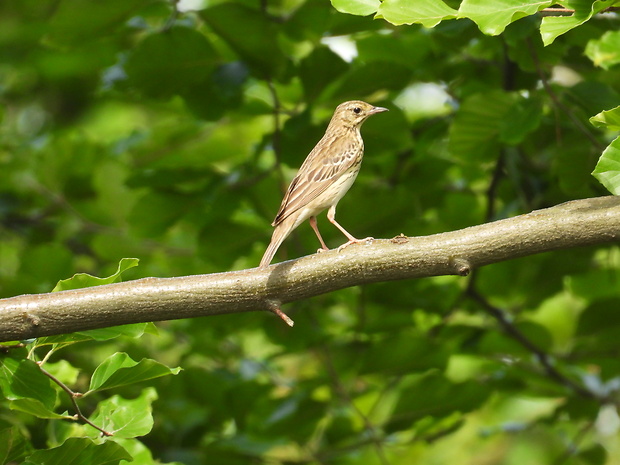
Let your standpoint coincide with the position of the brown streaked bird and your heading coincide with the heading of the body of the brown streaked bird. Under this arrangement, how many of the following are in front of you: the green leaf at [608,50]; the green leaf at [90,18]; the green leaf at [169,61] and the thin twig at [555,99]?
2

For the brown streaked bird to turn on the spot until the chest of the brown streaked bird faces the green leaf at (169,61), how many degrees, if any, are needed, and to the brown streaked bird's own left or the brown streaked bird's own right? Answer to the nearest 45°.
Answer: approximately 135° to the brown streaked bird's own left

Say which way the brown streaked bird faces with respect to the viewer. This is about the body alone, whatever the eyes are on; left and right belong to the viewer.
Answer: facing to the right of the viewer

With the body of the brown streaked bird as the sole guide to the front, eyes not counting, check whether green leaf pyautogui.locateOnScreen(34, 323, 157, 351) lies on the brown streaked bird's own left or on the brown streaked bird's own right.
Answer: on the brown streaked bird's own right

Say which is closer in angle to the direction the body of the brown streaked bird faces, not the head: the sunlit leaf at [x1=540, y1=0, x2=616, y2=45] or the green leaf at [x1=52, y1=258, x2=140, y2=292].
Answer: the sunlit leaf

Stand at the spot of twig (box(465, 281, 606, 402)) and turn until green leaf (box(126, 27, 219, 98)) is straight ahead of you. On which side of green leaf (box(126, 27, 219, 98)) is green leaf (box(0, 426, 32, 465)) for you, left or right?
left
